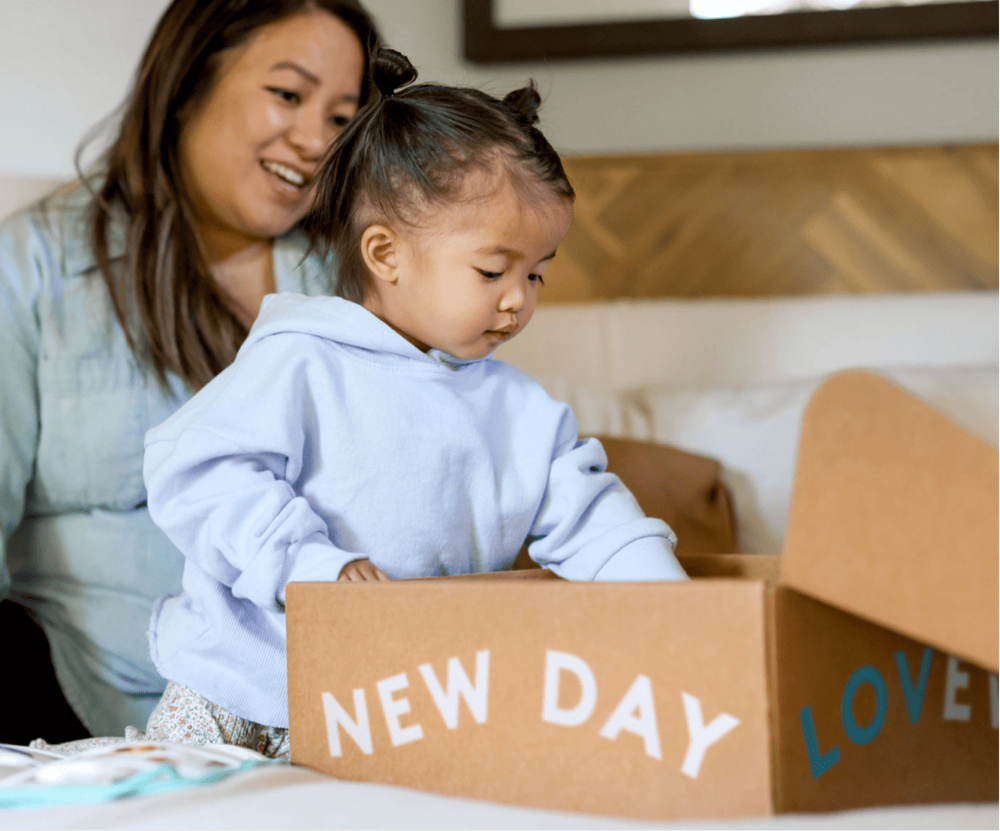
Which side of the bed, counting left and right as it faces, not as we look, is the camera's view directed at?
front

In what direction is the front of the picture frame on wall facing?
toward the camera

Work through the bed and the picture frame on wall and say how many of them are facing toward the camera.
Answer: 2

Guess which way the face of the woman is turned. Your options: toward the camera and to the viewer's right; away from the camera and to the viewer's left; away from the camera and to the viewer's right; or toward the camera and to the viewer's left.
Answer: toward the camera and to the viewer's right

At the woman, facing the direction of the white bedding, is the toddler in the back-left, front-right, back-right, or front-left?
front-left

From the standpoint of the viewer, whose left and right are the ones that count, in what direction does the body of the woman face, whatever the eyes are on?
facing the viewer and to the right of the viewer
